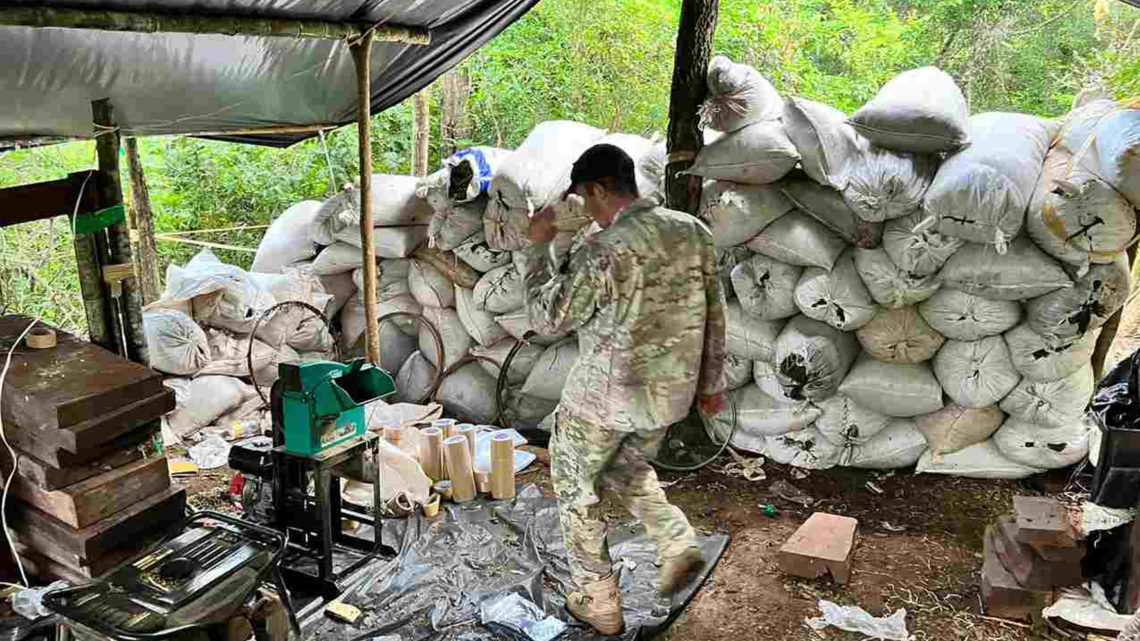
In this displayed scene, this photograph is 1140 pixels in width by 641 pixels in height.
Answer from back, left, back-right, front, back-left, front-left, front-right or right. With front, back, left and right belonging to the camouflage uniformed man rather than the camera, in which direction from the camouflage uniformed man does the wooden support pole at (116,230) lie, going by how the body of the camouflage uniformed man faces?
front-left

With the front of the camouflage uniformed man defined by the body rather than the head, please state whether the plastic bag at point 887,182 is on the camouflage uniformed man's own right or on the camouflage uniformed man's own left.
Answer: on the camouflage uniformed man's own right

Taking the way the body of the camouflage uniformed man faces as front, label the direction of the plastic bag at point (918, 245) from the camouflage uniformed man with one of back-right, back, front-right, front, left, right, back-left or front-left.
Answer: right

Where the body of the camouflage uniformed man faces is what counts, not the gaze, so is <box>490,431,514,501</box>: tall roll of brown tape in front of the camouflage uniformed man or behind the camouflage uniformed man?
in front

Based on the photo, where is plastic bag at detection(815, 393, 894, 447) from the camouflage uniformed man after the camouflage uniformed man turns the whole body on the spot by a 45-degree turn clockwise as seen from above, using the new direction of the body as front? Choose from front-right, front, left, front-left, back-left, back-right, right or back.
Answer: front-right

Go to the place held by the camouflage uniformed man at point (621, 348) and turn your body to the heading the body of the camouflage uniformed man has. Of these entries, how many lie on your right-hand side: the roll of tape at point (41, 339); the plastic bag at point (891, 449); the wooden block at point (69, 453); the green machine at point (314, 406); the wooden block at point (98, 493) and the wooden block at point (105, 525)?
1

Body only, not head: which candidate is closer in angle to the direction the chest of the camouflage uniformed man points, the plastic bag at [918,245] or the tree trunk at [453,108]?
the tree trunk

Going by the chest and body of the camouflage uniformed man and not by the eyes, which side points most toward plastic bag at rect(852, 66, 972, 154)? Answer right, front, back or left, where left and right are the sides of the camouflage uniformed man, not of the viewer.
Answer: right

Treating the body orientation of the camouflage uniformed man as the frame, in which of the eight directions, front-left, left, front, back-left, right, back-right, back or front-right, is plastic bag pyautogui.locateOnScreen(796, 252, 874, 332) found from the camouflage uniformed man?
right

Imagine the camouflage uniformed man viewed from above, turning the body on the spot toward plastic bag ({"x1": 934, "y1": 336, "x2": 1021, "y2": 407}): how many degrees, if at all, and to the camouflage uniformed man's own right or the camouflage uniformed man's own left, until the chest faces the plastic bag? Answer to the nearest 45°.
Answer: approximately 90° to the camouflage uniformed man's own right

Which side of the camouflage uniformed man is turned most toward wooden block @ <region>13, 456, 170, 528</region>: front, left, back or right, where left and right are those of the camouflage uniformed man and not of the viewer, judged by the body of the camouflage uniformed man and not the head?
left

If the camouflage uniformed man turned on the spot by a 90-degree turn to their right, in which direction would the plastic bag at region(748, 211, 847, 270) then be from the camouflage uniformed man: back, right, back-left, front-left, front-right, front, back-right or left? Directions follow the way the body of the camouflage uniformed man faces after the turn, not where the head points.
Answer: front

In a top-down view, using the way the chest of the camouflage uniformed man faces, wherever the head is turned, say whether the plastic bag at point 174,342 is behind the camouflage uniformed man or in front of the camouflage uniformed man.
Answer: in front

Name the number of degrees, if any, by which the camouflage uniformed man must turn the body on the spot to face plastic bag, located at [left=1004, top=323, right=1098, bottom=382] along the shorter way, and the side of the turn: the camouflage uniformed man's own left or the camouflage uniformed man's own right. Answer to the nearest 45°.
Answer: approximately 90° to the camouflage uniformed man's own right

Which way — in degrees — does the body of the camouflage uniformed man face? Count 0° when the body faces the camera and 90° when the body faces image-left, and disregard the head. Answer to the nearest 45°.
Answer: approximately 135°
